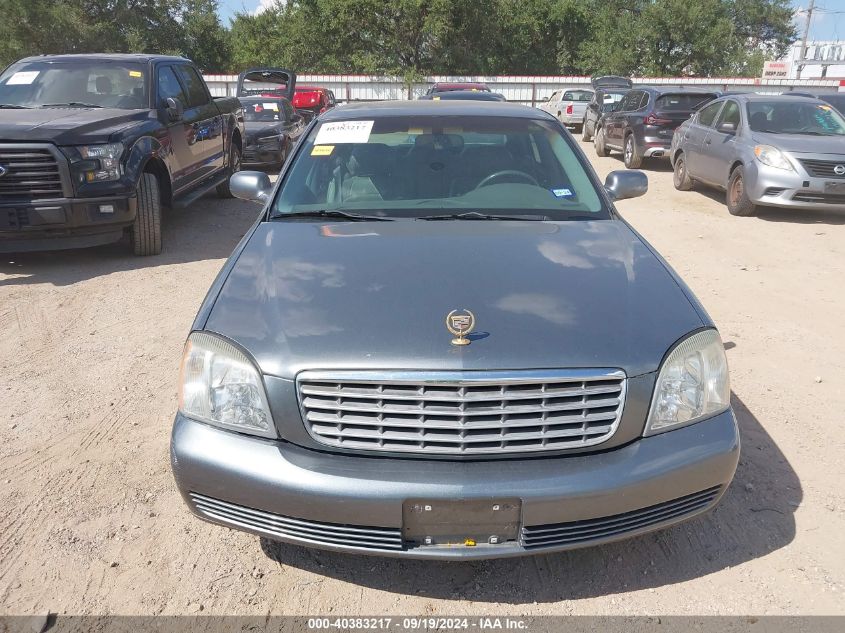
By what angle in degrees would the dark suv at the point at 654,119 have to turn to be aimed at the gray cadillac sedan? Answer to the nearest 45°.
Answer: approximately 135° to its left

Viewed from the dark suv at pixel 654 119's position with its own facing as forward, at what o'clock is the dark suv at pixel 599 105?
the dark suv at pixel 599 105 is roughly at 1 o'clock from the dark suv at pixel 654 119.

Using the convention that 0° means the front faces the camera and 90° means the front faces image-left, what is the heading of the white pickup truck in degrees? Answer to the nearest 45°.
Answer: approximately 135°

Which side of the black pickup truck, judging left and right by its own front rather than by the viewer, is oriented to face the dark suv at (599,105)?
back

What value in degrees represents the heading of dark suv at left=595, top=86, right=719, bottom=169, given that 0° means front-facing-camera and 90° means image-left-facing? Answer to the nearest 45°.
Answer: approximately 135°

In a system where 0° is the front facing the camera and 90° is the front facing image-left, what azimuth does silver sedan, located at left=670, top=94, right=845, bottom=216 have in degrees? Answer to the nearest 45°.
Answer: approximately 315°

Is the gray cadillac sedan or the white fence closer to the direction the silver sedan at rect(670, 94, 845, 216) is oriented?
the gray cadillac sedan

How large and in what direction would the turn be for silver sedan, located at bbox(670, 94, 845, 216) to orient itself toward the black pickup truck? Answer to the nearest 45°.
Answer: approximately 90° to its right

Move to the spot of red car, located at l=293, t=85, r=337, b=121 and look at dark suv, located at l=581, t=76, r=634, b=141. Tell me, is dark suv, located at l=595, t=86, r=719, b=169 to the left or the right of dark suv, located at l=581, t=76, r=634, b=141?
right

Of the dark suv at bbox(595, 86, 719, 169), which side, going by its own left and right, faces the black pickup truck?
left
